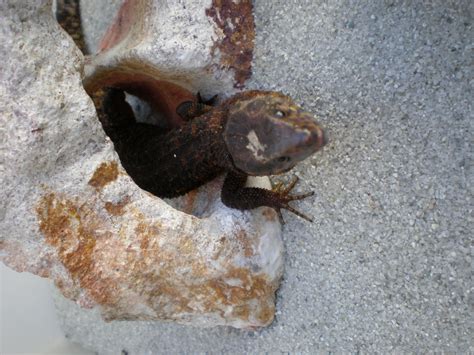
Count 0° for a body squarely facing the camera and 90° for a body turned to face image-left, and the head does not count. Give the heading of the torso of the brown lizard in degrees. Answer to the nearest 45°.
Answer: approximately 270°
